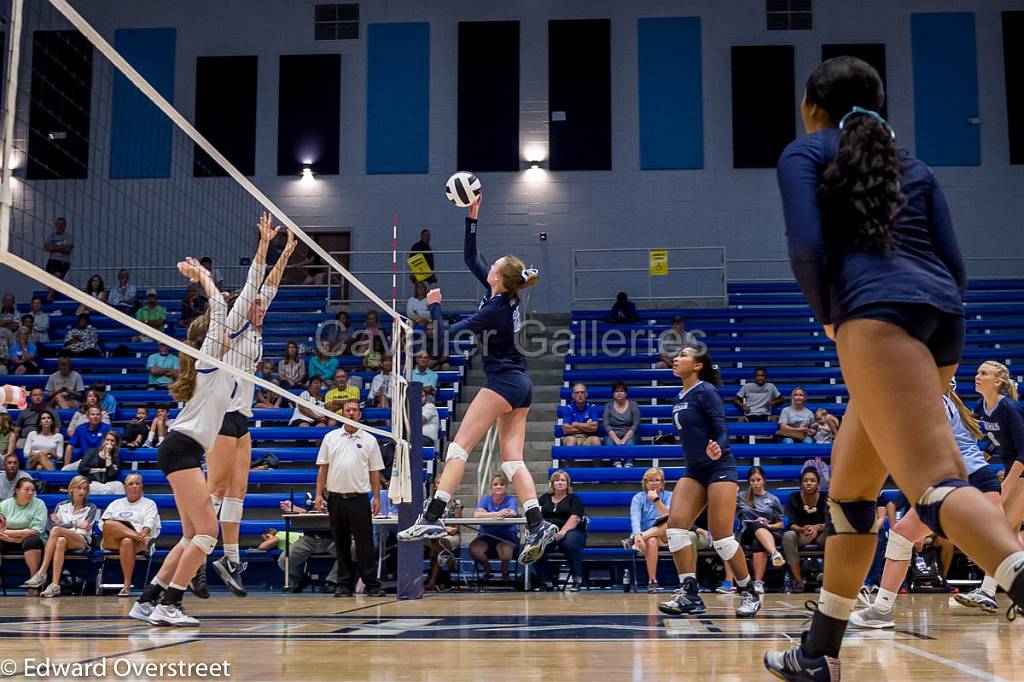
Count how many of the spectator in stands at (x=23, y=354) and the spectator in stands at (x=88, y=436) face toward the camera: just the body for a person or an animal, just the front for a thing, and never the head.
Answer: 2

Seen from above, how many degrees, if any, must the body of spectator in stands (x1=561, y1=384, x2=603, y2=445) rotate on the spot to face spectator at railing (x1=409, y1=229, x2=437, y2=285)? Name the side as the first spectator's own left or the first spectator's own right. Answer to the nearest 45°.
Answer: approximately 135° to the first spectator's own right

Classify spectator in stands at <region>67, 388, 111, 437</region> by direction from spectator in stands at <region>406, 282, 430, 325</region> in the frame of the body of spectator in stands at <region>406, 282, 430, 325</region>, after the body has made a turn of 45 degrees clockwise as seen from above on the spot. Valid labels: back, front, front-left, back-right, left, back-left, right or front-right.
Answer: front

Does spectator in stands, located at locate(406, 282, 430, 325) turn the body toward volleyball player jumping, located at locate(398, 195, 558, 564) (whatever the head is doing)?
yes

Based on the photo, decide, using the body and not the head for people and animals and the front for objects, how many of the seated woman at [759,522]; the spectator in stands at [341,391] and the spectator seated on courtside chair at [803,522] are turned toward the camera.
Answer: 3

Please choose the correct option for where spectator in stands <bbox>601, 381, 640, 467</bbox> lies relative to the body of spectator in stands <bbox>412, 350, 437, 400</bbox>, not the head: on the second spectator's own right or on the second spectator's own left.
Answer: on the second spectator's own left

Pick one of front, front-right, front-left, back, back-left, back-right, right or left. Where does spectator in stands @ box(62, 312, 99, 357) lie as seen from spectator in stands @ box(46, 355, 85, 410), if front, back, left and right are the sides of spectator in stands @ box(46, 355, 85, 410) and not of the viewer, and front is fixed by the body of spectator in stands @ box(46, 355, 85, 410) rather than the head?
back

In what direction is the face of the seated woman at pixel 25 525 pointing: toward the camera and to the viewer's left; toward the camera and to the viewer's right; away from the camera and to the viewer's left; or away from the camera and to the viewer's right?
toward the camera and to the viewer's right

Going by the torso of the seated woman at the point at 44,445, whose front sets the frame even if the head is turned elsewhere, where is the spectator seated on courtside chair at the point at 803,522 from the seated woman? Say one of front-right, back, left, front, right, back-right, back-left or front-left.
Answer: front-left

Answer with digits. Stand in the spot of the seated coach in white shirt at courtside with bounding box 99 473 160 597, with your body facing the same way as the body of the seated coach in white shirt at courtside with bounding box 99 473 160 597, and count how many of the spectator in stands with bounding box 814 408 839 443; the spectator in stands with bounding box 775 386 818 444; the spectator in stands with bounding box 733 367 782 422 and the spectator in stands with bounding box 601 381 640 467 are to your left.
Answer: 4
